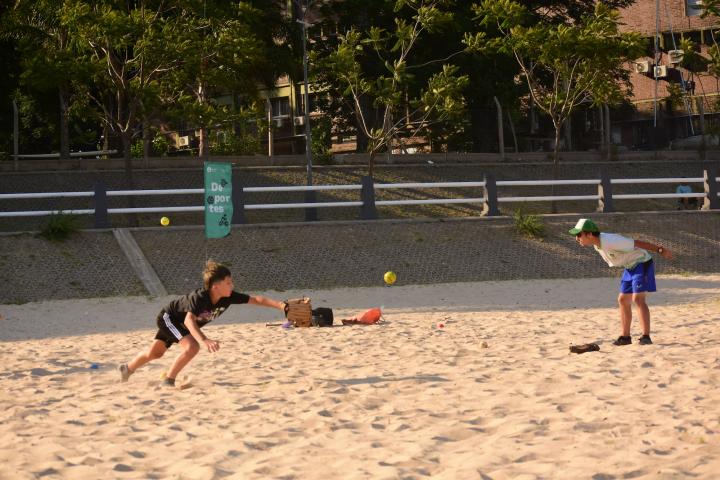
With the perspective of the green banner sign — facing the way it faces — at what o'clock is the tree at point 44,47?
The tree is roughly at 5 o'clock from the green banner sign.

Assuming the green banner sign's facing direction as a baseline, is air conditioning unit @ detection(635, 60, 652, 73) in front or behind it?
behind

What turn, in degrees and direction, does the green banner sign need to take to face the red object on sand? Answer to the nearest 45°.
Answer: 0° — it already faces it

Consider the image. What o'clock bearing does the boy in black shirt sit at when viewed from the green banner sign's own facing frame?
The boy in black shirt is roughly at 12 o'clock from the green banner sign.

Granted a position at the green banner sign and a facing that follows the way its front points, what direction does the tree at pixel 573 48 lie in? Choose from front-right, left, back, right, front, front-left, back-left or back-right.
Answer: back-left

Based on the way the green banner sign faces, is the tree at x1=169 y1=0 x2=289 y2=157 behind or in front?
behind

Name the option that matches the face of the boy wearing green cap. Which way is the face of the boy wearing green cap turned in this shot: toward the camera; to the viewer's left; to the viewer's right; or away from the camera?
to the viewer's left

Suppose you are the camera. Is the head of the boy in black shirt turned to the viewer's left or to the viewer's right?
to the viewer's right

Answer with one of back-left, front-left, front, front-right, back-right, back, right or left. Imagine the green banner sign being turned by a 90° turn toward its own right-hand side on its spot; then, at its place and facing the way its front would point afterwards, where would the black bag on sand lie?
left

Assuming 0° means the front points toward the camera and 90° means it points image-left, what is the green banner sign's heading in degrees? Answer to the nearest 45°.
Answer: approximately 0°
